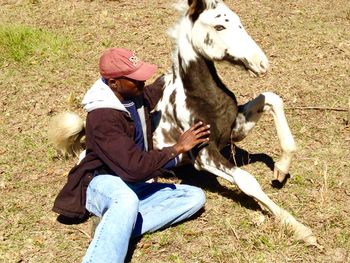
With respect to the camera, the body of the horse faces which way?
to the viewer's right
